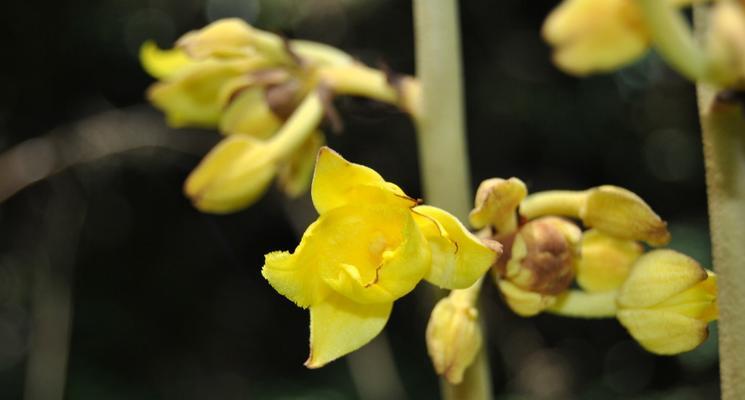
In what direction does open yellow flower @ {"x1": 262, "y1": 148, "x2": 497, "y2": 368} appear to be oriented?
toward the camera
